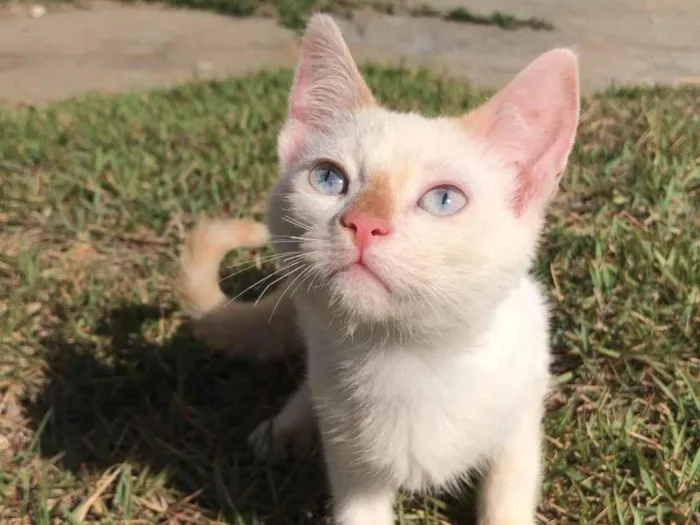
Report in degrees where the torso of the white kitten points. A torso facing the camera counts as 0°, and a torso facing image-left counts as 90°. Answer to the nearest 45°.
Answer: approximately 0°
